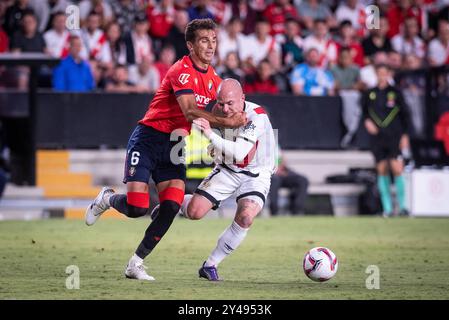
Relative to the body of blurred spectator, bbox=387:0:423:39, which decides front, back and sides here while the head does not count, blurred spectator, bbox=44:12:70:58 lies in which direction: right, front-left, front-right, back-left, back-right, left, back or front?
front-right

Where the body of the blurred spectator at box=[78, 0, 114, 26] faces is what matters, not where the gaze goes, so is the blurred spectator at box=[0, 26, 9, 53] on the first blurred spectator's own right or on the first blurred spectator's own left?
on the first blurred spectator's own right

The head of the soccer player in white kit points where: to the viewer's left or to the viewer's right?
to the viewer's left

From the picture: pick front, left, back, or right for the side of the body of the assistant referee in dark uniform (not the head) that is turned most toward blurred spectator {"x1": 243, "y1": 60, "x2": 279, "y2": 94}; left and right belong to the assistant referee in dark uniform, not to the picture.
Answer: back

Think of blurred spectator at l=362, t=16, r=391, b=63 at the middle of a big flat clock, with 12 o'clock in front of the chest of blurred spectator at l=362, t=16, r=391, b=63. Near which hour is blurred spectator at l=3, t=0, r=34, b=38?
blurred spectator at l=3, t=0, r=34, b=38 is roughly at 2 o'clock from blurred spectator at l=362, t=16, r=391, b=63.

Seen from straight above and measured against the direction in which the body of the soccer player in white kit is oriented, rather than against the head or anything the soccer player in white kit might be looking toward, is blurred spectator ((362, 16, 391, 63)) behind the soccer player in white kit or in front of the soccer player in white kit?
behind

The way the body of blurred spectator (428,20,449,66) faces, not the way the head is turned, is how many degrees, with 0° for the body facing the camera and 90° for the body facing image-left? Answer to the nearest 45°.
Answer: approximately 0°

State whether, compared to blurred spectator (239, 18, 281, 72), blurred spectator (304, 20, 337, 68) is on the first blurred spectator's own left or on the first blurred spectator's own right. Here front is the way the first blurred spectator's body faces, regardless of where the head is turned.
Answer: on the first blurred spectator's own left

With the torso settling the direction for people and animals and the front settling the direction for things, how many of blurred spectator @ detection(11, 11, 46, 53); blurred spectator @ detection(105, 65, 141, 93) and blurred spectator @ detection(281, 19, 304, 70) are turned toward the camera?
3

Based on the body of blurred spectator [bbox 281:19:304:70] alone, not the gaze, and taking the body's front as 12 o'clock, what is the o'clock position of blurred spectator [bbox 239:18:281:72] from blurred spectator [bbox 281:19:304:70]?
blurred spectator [bbox 239:18:281:72] is roughly at 2 o'clock from blurred spectator [bbox 281:19:304:70].

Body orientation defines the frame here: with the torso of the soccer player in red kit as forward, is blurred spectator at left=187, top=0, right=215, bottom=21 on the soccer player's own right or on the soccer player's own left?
on the soccer player's own left

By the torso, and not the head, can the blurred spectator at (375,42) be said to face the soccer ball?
yes

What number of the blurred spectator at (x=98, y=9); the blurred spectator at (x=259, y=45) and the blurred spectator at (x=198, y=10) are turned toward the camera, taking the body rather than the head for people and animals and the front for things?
3
